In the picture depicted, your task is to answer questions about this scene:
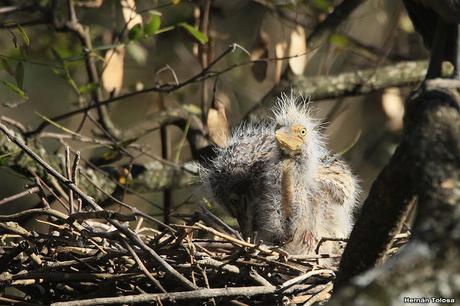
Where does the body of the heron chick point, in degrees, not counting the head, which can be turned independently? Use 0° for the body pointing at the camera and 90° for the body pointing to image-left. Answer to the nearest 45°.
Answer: approximately 45°

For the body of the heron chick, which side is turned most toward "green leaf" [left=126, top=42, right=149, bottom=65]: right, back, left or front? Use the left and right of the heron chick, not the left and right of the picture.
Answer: right

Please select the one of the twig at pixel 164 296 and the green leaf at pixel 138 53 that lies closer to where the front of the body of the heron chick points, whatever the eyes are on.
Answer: the twig

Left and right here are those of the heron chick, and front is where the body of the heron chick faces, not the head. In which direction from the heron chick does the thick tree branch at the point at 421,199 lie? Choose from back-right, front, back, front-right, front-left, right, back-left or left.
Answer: front-left

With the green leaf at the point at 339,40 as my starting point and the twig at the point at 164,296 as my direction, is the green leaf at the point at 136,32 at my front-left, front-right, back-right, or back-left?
front-right
